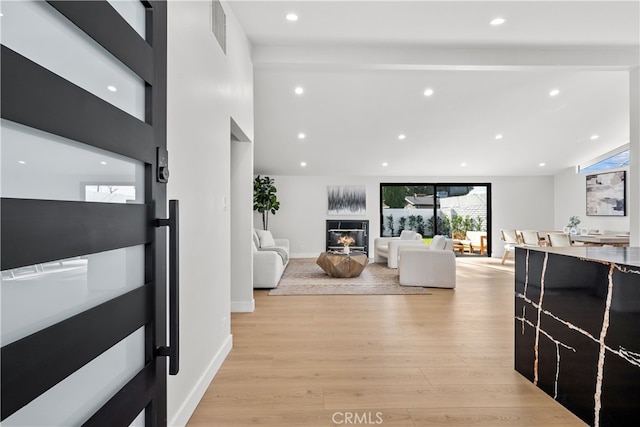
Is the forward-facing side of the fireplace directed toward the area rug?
yes

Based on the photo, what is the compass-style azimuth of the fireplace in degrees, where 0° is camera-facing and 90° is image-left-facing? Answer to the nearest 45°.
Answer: approximately 0°

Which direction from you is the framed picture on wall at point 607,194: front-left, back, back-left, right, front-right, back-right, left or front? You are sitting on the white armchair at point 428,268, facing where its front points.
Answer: back-right

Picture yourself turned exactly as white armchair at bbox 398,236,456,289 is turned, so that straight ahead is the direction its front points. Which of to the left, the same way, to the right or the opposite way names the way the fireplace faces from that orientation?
to the left

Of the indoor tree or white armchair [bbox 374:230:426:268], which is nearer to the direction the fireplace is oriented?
the white armchair

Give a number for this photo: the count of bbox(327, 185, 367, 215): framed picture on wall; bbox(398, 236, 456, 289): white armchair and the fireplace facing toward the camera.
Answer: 2

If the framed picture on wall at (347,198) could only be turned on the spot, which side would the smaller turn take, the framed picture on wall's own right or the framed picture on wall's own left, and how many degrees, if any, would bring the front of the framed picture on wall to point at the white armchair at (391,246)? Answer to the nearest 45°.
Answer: approximately 45° to the framed picture on wall's own left

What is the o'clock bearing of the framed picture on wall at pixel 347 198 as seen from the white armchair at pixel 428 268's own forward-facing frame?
The framed picture on wall is roughly at 2 o'clock from the white armchair.

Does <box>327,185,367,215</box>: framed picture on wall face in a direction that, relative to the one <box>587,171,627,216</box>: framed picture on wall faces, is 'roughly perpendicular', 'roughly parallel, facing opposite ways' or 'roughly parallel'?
roughly perpendicular

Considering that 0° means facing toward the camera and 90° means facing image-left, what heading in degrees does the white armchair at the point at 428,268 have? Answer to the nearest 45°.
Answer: approximately 90°

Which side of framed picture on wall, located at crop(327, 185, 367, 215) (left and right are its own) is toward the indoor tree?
right
